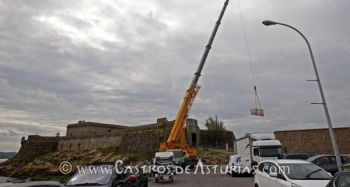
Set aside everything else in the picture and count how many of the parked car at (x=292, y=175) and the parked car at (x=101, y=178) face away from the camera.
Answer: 0

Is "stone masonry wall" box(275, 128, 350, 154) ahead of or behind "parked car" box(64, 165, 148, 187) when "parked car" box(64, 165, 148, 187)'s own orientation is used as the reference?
behind

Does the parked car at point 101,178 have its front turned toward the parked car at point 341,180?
no

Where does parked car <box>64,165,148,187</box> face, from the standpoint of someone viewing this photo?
facing the viewer and to the left of the viewer

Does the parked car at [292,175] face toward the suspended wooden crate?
no

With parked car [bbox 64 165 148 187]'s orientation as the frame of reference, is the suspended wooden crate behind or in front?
behind

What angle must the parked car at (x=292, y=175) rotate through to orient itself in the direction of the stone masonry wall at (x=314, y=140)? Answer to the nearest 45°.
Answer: approximately 135° to its left

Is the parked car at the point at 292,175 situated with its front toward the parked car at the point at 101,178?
no

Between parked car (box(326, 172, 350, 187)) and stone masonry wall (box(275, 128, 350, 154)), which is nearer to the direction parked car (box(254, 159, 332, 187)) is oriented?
the parked car
